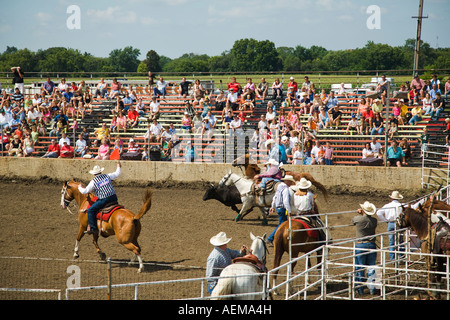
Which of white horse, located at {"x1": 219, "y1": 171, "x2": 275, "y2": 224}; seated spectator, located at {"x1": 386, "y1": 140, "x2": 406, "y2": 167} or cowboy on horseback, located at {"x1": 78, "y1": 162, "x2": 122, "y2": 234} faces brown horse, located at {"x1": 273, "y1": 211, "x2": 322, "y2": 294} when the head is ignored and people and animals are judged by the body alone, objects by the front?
the seated spectator

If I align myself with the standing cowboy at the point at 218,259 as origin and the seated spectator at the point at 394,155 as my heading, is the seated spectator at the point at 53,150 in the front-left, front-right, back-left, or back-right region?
front-left

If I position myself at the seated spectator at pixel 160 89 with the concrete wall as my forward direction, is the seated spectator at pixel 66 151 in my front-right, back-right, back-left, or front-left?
front-right

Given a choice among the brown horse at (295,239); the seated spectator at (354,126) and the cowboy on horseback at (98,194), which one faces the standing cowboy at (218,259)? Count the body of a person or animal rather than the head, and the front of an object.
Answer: the seated spectator

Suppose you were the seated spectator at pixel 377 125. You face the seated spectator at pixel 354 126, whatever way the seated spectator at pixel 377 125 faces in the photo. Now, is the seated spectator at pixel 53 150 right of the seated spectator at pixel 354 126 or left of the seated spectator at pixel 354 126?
left

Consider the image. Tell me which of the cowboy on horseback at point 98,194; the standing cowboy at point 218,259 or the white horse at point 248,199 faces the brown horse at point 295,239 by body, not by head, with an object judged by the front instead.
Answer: the standing cowboy

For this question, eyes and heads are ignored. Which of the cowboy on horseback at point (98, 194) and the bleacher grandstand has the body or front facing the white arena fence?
the bleacher grandstand

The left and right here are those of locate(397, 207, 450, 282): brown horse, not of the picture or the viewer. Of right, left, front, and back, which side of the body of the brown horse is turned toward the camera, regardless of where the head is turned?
left

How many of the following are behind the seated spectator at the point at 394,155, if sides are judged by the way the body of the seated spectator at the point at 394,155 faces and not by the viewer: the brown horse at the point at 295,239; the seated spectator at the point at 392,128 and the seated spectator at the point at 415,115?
2

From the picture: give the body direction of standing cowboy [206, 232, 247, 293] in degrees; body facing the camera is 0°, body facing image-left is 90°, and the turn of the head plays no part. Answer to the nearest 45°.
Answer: approximately 225°

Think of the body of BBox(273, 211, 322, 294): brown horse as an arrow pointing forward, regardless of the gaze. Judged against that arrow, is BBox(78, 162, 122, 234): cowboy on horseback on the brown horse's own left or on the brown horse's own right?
on the brown horse's own left

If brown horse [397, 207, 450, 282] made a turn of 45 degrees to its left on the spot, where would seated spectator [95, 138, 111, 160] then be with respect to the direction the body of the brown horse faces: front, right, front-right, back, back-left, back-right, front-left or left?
right

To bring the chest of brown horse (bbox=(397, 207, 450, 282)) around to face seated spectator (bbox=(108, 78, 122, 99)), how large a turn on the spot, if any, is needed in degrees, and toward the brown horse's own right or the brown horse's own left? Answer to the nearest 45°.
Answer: approximately 45° to the brown horse's own right

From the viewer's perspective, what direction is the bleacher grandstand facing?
toward the camera

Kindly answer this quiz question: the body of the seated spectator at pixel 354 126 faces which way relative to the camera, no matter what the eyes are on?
toward the camera

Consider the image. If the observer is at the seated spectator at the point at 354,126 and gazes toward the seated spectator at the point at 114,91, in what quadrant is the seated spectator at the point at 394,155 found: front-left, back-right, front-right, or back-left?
back-left

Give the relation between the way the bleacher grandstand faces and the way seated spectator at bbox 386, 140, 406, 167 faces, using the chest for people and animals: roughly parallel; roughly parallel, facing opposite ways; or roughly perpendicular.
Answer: roughly parallel

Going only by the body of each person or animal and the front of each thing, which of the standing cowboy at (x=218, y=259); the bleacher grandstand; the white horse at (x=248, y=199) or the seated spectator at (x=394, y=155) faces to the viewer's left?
the white horse

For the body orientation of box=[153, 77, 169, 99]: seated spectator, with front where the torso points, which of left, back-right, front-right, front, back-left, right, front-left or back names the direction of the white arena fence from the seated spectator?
front
